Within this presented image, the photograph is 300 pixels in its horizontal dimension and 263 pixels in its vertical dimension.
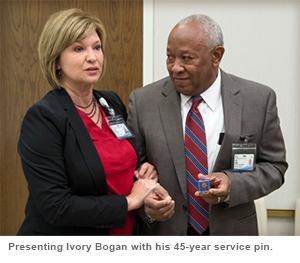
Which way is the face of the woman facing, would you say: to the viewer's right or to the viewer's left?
to the viewer's right

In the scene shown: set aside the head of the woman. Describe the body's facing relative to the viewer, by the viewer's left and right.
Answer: facing the viewer and to the right of the viewer

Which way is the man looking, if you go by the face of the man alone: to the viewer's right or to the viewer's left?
to the viewer's left
